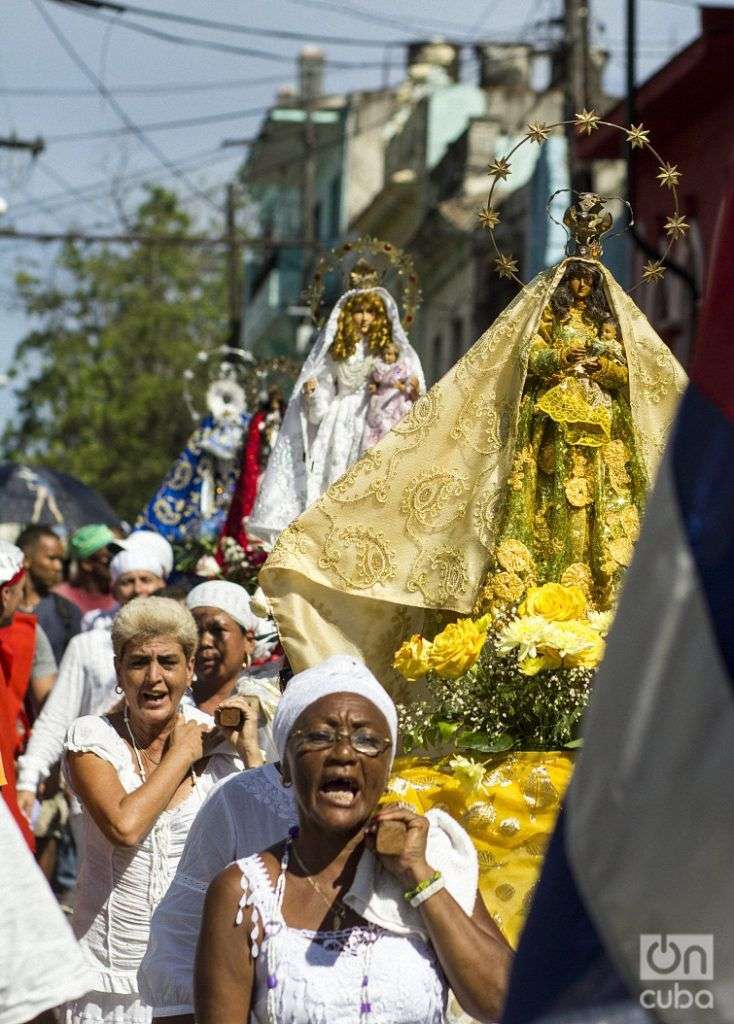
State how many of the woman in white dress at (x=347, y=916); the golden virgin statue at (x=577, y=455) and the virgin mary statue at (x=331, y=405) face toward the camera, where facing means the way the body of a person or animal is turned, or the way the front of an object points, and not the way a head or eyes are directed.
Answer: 3

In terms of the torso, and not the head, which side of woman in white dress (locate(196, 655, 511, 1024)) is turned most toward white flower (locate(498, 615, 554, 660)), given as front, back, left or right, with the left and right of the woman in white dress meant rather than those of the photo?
back

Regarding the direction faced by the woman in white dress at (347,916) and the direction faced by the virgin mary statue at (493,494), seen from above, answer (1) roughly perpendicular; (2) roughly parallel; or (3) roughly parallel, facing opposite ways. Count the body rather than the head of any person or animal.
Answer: roughly parallel

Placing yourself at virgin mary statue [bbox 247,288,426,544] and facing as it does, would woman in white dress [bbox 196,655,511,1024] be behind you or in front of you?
in front

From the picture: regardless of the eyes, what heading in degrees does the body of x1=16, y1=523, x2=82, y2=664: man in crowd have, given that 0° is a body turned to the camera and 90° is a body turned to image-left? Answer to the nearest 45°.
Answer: approximately 315°

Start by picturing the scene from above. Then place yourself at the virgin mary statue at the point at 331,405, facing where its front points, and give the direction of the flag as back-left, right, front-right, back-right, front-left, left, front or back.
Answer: front

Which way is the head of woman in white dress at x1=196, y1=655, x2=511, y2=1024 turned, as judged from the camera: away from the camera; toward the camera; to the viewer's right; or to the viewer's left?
toward the camera

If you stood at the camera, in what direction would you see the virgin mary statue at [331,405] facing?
facing the viewer

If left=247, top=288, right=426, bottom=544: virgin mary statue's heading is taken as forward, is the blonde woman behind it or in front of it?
in front

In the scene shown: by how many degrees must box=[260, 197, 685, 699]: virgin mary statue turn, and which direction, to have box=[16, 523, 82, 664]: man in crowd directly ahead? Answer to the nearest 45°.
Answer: approximately 135° to its right

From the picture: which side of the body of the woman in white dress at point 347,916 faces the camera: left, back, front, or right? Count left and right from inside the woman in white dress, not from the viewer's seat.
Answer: front

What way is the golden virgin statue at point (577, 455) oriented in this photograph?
toward the camera

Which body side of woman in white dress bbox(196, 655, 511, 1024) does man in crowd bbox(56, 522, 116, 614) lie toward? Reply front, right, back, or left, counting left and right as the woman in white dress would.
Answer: back
